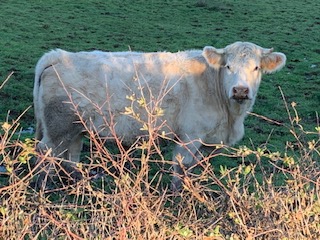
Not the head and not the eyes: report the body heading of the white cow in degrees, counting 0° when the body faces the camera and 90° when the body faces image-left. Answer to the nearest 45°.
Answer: approximately 270°
